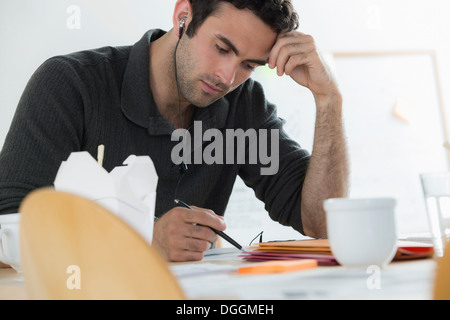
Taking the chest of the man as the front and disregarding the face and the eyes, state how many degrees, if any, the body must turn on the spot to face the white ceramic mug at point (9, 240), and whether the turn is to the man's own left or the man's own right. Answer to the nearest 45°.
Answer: approximately 90° to the man's own right

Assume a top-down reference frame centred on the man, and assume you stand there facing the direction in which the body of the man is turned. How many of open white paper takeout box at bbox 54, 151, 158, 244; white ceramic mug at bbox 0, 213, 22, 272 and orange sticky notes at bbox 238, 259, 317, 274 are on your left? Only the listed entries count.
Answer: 0

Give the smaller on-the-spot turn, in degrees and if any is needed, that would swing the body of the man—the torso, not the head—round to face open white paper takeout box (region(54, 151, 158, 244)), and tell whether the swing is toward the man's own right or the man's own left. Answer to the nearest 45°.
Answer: approximately 45° to the man's own right

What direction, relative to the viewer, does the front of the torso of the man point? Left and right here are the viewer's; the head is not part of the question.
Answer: facing the viewer and to the right of the viewer

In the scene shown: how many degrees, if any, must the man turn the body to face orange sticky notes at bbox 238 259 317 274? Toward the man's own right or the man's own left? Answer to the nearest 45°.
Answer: approximately 45° to the man's own right

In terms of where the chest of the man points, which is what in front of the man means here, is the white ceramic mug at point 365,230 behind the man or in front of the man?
in front
